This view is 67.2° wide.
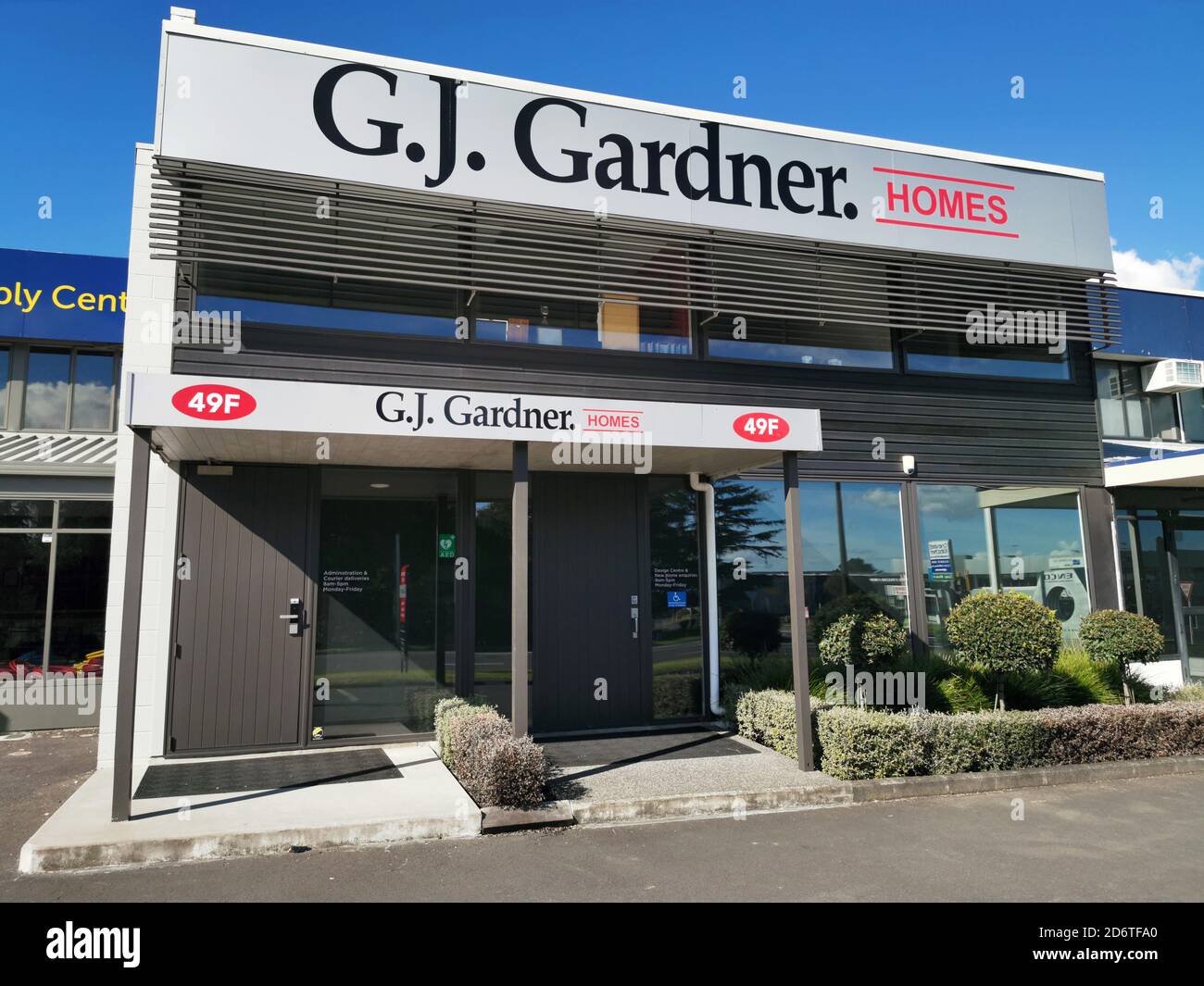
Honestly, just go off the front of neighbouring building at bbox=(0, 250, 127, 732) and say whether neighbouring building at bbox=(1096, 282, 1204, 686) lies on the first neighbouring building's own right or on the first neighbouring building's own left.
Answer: on the first neighbouring building's own left

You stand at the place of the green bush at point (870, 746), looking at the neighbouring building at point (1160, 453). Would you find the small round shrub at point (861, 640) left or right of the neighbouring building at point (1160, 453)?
left

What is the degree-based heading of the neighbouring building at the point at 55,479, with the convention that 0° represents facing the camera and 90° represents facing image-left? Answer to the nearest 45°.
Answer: approximately 0°

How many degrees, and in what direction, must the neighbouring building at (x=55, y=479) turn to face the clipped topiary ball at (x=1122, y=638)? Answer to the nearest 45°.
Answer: approximately 45° to its left

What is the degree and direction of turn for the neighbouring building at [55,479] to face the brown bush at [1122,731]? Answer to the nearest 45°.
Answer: approximately 45° to its left

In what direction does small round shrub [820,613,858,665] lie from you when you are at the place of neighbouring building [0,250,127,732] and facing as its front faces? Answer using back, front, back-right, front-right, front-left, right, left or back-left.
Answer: front-left

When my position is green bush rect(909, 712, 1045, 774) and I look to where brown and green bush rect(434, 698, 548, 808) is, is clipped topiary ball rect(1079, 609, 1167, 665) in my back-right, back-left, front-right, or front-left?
back-right

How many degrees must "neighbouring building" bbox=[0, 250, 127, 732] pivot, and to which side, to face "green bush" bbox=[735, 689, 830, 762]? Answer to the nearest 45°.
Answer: approximately 45° to its left
